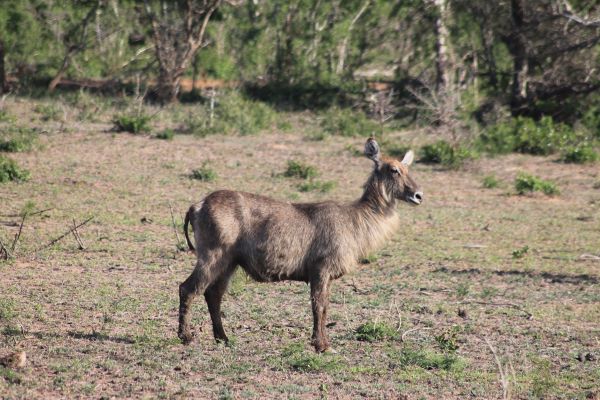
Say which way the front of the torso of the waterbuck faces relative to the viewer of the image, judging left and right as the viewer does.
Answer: facing to the right of the viewer

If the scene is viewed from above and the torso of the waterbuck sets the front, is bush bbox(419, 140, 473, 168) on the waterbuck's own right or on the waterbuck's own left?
on the waterbuck's own left

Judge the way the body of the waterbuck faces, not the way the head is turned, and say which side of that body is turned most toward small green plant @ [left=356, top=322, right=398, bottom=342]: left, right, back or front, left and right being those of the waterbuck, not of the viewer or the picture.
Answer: front

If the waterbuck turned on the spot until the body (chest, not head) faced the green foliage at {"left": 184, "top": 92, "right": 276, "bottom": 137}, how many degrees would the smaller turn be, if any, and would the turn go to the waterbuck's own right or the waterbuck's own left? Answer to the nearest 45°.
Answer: approximately 90° to the waterbuck's own left

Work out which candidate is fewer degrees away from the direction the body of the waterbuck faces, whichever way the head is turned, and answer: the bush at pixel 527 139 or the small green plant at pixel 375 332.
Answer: the small green plant

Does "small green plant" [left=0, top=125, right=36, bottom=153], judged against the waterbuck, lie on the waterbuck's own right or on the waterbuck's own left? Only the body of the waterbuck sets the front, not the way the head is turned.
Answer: on the waterbuck's own left

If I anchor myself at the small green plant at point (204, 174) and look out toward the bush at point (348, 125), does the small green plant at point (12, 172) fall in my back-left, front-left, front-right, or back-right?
back-left

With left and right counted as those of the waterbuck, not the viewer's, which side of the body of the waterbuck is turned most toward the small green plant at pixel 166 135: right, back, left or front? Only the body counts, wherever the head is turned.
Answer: left

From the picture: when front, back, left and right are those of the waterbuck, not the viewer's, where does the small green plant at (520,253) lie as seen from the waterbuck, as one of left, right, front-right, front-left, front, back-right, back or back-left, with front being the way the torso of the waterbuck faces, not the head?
front-left
